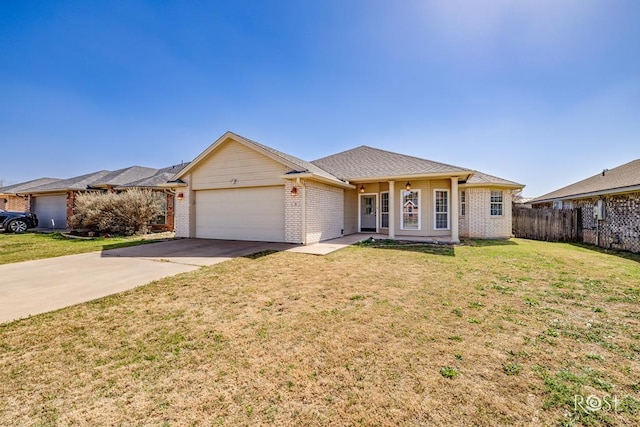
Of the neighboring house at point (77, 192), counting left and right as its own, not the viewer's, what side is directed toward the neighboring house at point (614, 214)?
left

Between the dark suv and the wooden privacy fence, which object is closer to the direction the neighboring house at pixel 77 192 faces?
the dark suv

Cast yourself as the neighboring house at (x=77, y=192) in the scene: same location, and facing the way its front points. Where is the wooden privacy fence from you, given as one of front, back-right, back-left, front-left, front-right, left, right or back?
left

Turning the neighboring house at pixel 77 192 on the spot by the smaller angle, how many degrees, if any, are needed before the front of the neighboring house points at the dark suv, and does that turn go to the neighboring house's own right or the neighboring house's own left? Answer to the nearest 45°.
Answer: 0° — it already faces it

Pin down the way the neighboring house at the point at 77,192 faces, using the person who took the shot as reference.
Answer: facing the viewer and to the left of the viewer

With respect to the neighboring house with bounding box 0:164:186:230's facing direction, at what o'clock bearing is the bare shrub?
The bare shrub is roughly at 10 o'clock from the neighboring house.
